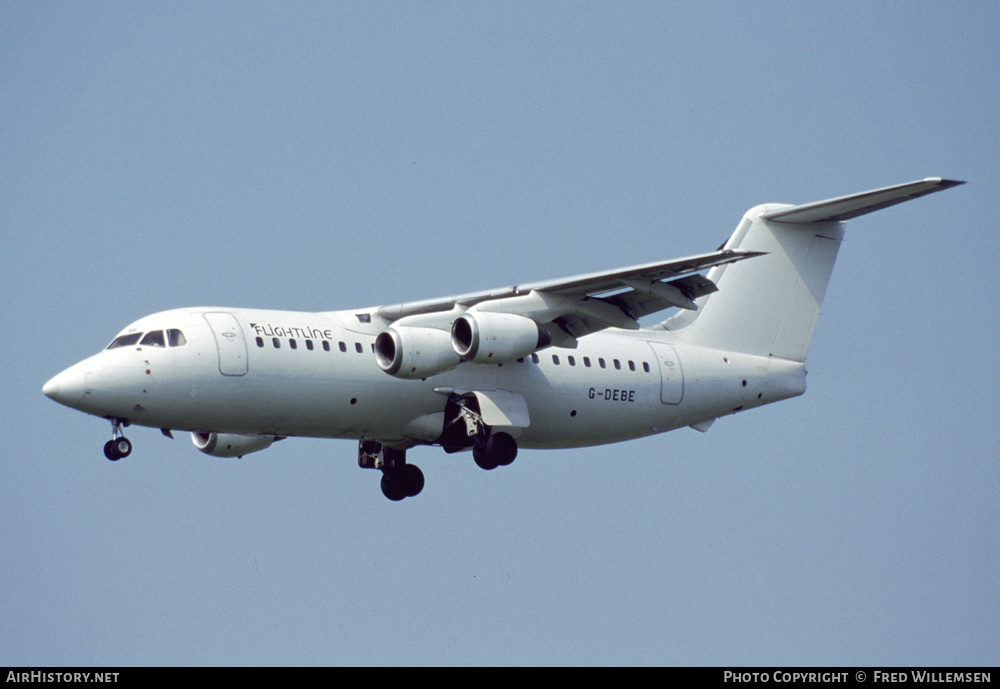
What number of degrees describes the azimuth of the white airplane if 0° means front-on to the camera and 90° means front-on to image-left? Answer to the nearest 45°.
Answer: approximately 45°
